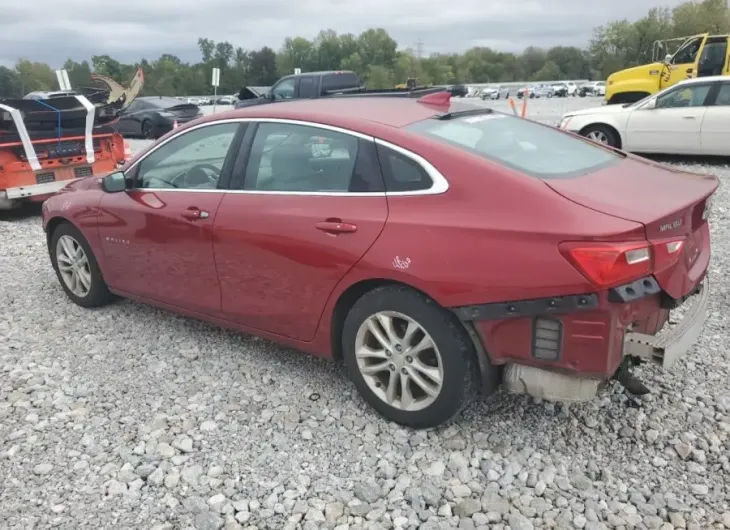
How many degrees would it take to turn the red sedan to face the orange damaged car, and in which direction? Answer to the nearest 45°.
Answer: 0° — it already faces it

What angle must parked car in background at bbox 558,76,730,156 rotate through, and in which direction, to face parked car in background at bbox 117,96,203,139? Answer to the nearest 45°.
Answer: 0° — it already faces it

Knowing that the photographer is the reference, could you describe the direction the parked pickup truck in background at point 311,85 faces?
facing to the left of the viewer

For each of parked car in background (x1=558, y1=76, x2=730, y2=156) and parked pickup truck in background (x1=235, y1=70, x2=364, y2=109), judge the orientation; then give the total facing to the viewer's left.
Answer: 2

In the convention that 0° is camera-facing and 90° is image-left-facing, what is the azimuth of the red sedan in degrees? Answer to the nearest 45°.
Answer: approximately 135°

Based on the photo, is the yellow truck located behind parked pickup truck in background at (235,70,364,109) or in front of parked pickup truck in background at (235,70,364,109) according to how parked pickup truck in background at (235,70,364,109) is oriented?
behind

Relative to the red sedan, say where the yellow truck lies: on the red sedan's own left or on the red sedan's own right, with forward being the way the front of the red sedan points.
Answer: on the red sedan's own right

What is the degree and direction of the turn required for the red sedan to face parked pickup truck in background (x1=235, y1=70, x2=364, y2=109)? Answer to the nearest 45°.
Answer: approximately 45° to its right

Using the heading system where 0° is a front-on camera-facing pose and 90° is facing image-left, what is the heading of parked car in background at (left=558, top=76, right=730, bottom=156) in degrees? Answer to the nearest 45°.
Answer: approximately 90°
